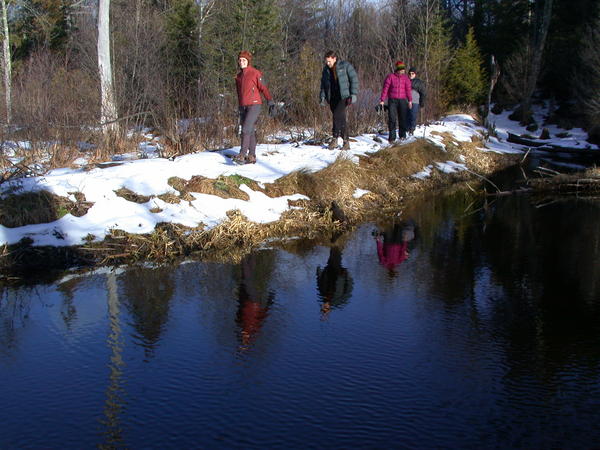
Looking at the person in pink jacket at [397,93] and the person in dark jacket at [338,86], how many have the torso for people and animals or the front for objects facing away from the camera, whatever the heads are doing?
0

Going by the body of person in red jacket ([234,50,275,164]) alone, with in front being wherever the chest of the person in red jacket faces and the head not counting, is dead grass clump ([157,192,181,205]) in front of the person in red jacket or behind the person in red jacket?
in front

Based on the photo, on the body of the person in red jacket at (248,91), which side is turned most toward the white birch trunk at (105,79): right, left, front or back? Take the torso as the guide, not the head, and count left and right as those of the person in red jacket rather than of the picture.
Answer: right

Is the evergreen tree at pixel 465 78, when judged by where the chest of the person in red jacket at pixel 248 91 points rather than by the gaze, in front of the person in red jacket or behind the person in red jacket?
behind

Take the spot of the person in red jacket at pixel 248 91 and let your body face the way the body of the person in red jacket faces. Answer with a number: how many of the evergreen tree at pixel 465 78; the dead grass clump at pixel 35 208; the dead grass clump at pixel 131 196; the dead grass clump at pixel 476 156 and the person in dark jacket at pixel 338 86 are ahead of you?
2

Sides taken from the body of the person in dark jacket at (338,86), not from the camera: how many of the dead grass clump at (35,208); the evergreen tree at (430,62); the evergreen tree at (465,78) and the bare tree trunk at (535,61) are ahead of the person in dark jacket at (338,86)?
1

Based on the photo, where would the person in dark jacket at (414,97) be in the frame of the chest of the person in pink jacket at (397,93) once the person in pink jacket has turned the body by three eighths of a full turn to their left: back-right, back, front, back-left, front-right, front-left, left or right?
front-left

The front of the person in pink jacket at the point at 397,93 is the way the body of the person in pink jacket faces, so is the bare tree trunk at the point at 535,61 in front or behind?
behind

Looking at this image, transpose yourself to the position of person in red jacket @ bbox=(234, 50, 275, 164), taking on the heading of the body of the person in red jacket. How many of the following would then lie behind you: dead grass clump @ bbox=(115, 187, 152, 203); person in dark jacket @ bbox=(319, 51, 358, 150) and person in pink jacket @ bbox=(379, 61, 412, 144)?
2

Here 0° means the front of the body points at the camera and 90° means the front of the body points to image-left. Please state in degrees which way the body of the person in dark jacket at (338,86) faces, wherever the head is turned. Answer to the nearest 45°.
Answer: approximately 45°

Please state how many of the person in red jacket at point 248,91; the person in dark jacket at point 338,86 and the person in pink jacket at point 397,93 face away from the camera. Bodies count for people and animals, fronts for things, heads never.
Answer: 0

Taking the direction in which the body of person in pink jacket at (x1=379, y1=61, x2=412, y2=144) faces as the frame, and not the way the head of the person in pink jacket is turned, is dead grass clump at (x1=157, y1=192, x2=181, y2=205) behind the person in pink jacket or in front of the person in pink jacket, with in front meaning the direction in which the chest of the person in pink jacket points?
in front

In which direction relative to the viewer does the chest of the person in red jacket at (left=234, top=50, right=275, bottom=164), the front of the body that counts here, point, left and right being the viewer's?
facing the viewer and to the left of the viewer

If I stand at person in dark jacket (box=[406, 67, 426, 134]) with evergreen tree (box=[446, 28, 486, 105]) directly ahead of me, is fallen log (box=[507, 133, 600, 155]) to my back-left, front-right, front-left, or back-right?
front-right

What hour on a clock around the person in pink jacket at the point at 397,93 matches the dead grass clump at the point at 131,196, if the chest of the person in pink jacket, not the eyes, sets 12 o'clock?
The dead grass clump is roughly at 1 o'clock from the person in pink jacket.

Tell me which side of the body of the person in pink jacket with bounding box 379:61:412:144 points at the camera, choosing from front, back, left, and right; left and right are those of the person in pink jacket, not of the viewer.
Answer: front
